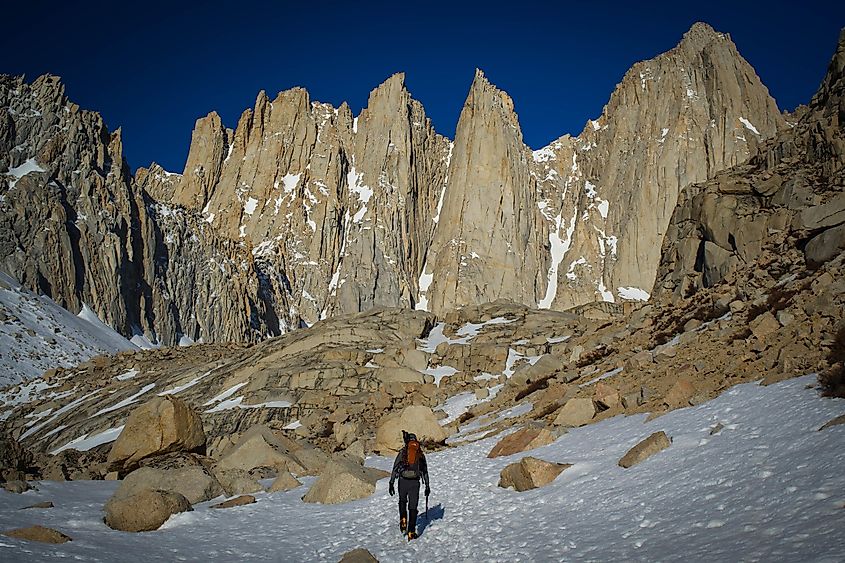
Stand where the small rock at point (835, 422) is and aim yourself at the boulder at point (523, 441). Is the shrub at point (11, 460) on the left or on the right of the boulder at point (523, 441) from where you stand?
left

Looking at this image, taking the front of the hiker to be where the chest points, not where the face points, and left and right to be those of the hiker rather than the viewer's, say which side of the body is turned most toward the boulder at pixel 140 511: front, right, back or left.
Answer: left

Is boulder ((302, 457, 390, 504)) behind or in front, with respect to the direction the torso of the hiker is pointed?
in front

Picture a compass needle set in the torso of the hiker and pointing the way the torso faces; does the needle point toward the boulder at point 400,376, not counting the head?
yes

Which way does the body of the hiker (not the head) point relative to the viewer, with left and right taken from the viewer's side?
facing away from the viewer

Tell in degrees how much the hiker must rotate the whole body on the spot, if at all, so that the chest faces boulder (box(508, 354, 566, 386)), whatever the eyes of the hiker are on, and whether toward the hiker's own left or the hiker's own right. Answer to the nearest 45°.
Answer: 0° — they already face it

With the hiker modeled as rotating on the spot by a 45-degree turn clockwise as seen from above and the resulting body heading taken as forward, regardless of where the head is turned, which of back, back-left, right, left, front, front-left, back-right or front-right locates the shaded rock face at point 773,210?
front

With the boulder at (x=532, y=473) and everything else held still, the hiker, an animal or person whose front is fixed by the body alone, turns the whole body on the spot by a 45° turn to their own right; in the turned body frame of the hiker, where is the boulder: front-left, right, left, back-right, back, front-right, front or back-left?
front

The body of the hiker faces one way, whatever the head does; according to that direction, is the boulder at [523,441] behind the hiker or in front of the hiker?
in front
